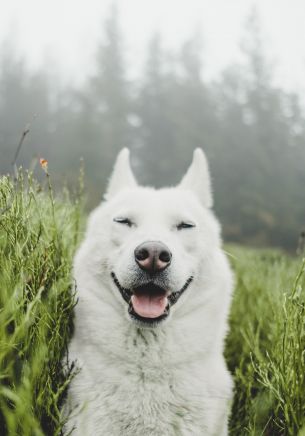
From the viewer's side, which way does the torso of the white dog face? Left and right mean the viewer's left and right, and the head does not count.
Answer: facing the viewer
